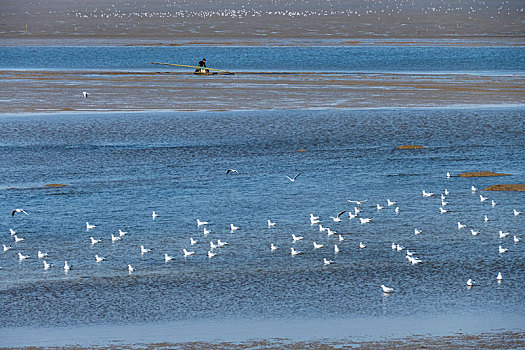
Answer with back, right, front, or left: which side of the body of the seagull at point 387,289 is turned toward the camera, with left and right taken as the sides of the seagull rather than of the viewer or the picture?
left

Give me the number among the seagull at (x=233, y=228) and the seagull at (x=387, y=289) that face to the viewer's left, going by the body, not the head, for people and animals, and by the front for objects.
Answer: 2

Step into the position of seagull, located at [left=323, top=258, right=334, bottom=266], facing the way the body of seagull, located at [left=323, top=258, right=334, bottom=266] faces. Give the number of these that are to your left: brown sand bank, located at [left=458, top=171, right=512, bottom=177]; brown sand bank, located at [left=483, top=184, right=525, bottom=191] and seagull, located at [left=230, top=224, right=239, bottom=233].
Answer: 0

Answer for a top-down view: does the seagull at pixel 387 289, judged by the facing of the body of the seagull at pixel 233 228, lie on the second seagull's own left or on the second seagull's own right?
on the second seagull's own left

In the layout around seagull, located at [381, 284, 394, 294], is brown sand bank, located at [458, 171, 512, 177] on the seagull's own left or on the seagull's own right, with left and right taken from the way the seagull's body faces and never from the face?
on the seagull's own right

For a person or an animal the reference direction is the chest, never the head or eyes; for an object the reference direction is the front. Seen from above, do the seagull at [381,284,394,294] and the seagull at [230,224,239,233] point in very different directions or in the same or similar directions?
same or similar directions

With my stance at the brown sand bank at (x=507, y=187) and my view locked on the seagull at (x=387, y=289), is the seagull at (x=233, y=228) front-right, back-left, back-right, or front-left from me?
front-right

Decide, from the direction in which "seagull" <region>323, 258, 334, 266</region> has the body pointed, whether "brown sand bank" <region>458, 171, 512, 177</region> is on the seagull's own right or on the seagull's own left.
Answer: on the seagull's own right

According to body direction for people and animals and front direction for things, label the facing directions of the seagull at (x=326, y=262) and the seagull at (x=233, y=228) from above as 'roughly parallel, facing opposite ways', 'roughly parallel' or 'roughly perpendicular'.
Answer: roughly parallel

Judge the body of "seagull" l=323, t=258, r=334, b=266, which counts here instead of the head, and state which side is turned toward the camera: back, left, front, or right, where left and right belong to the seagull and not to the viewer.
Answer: left

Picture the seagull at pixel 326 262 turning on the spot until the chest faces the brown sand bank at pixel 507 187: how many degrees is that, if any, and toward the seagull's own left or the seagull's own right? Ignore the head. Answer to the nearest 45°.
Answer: approximately 135° to the seagull's own right

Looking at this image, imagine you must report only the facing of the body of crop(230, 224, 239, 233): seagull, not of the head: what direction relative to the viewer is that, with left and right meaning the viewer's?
facing to the left of the viewer
